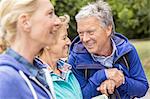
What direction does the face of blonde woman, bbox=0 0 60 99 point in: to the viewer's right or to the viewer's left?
to the viewer's right

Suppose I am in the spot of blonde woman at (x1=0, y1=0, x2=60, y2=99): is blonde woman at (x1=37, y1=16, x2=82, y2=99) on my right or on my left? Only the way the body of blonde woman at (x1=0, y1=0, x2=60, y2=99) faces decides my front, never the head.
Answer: on my left

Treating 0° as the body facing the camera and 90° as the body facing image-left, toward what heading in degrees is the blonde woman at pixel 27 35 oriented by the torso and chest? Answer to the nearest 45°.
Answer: approximately 270°
